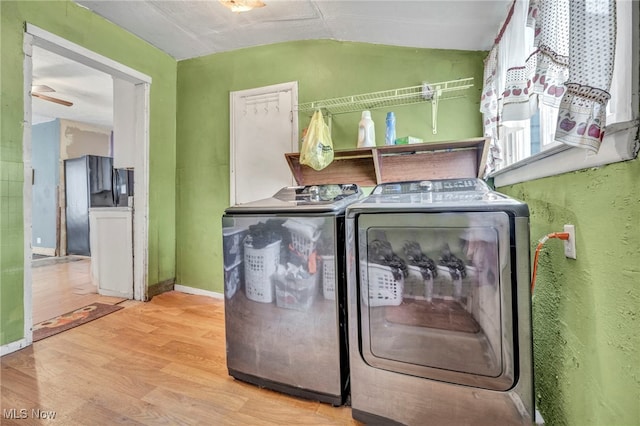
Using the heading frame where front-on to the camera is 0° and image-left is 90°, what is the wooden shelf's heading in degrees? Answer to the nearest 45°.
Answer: approximately 0°

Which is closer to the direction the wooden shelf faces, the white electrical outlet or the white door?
the white electrical outlet

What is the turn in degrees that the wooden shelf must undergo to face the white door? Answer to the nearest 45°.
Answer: approximately 90° to its right

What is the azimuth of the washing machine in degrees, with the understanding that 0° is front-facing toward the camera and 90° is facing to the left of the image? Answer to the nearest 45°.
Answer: approximately 45°

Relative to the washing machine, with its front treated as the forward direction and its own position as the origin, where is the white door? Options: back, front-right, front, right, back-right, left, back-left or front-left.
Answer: back-right
